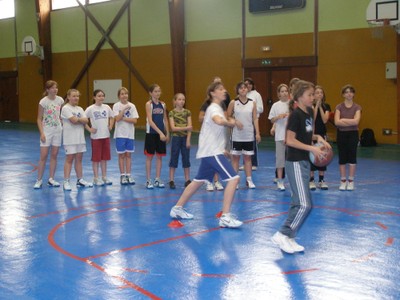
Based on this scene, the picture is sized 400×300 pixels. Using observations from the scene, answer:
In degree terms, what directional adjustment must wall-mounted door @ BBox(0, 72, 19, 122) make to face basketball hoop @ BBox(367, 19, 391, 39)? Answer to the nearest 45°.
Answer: approximately 45° to its left

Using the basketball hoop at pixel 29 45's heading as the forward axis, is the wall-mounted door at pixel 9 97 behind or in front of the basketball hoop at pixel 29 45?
behind
